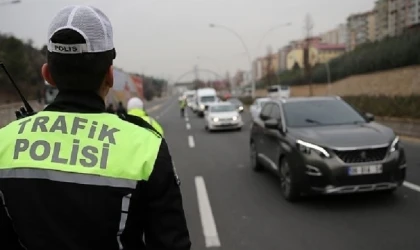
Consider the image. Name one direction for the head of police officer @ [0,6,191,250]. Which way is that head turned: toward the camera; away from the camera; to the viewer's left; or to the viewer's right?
away from the camera

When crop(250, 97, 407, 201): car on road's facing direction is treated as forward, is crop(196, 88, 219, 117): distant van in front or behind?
behind

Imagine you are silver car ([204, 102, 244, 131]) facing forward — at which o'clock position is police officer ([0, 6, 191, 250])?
The police officer is roughly at 12 o'clock from the silver car.

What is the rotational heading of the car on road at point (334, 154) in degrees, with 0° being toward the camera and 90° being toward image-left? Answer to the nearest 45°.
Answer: approximately 315°

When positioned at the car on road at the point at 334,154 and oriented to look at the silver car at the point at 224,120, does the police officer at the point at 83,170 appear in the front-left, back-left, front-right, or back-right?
back-left

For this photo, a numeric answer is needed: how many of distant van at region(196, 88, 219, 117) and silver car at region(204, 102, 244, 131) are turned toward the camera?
2

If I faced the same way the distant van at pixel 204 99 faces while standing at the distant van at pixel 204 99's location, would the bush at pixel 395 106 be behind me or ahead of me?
ahead

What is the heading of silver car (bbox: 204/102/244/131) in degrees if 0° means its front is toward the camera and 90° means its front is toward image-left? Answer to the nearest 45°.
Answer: approximately 0°

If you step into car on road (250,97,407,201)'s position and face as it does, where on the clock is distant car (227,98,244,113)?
The distant car is roughly at 7 o'clock from the car on road.
